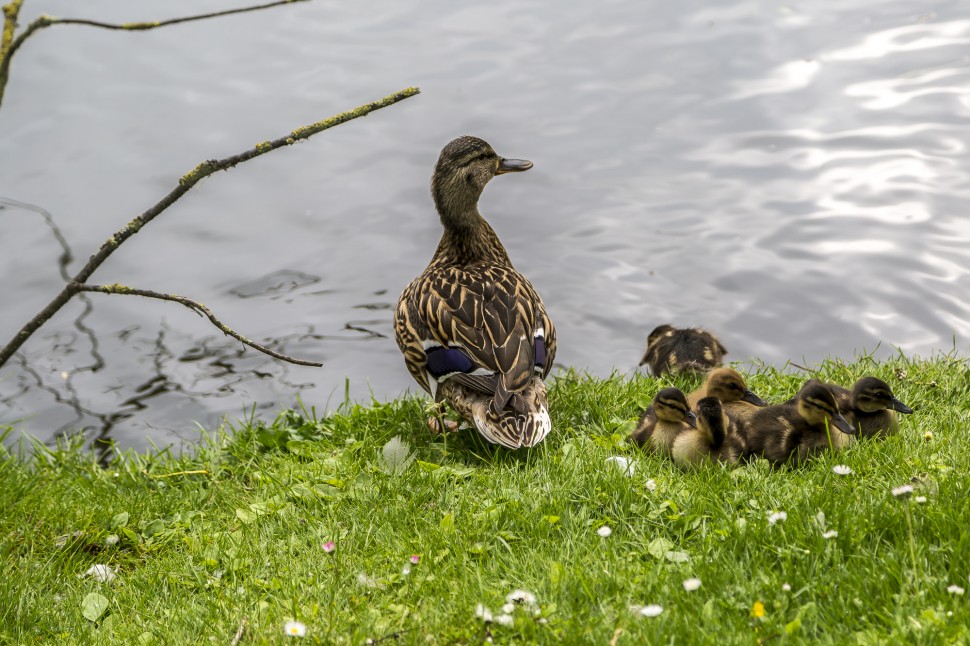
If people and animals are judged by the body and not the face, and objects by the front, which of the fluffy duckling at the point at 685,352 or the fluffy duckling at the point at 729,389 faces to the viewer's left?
the fluffy duckling at the point at 685,352

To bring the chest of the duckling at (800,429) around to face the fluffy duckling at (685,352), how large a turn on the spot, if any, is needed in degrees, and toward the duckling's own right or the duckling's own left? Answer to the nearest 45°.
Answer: approximately 90° to the duckling's own left

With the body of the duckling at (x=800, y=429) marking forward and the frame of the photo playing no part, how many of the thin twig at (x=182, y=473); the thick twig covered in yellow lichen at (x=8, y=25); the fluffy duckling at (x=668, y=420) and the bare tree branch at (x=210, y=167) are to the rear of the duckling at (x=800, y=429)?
4

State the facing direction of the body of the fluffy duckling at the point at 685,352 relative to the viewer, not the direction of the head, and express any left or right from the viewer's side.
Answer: facing to the left of the viewer

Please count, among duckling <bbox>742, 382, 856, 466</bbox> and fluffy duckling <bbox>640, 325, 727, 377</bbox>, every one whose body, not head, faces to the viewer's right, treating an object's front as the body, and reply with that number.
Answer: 1

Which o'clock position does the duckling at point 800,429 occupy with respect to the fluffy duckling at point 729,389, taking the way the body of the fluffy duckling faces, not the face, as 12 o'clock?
The duckling is roughly at 2 o'clock from the fluffy duckling.

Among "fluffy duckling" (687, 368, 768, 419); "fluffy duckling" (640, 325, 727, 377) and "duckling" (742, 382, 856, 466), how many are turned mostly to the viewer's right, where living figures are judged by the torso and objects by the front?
2

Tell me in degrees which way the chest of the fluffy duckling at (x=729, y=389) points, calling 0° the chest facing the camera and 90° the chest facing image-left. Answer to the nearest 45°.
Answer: approximately 270°

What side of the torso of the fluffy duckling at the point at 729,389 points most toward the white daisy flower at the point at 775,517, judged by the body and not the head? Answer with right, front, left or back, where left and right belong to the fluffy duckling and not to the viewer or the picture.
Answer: right

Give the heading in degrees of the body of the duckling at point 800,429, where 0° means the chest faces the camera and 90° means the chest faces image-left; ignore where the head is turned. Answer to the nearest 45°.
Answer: approximately 270°

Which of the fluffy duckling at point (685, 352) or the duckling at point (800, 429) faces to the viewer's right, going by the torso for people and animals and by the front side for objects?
the duckling
